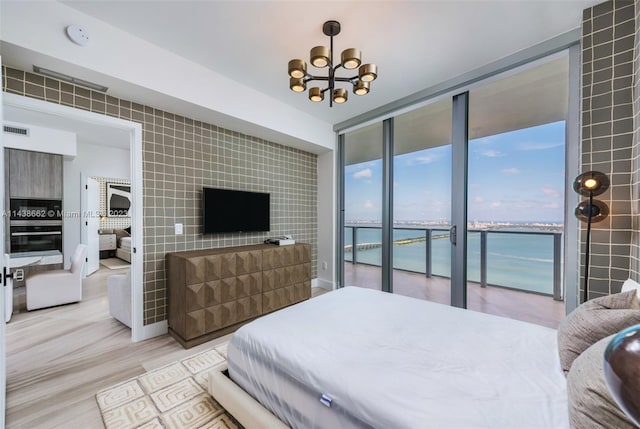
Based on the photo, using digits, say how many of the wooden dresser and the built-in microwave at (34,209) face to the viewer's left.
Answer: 0

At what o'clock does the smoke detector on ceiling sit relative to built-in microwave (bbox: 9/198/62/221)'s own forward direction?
The smoke detector on ceiling is roughly at 12 o'clock from the built-in microwave.

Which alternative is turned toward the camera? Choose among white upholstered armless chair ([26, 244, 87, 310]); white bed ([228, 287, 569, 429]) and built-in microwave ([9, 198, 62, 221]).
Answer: the built-in microwave

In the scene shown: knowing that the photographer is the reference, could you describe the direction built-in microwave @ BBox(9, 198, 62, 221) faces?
facing the viewer

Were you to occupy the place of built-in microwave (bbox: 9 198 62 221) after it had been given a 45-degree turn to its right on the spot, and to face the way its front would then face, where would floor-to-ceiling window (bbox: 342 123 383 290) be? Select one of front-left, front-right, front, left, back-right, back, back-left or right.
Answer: left

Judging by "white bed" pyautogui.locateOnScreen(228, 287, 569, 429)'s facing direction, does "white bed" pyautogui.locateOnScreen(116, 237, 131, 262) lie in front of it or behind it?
in front

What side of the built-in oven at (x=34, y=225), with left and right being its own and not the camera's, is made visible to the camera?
front

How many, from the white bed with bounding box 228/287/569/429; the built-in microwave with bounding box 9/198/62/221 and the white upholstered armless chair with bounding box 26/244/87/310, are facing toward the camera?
1

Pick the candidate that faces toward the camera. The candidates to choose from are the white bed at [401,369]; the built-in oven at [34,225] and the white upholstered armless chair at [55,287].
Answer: the built-in oven

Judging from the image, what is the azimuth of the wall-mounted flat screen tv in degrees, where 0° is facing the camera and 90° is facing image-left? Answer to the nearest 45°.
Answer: approximately 315°

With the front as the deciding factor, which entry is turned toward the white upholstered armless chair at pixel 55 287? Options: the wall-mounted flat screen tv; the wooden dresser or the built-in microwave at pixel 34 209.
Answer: the built-in microwave

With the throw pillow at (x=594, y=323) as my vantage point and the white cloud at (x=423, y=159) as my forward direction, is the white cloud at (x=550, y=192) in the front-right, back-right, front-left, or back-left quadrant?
front-right

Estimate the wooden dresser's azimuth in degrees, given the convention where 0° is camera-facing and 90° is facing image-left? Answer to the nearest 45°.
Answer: approximately 315°

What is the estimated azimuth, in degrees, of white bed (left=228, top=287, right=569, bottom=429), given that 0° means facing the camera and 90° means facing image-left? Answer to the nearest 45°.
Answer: approximately 135°

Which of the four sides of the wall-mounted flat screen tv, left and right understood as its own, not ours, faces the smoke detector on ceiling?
right
